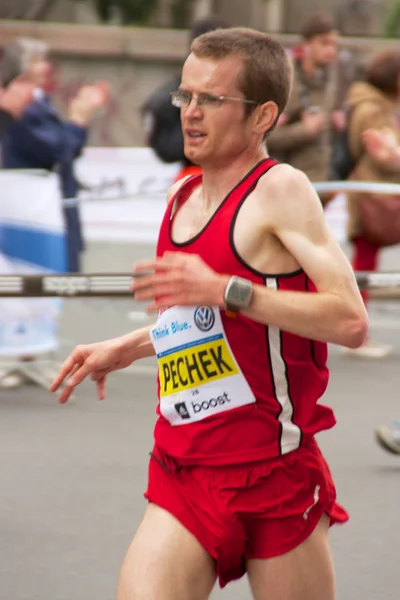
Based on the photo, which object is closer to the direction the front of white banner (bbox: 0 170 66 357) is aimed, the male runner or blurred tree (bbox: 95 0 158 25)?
the male runner

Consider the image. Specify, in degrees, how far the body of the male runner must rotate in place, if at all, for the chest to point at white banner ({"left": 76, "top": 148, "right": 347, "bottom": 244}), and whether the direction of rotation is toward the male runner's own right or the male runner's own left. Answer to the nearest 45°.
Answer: approximately 135° to the male runner's own right

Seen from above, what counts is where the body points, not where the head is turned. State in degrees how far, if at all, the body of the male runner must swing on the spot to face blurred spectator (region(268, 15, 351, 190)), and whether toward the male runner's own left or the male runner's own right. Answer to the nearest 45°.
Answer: approximately 135° to the male runner's own right

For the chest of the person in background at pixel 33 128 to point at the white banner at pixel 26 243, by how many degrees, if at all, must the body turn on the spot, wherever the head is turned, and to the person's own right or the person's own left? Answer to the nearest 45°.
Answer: approximately 90° to the person's own right

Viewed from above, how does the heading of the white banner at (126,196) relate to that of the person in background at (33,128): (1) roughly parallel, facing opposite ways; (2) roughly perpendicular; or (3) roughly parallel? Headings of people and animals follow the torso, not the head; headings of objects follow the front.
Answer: roughly perpendicular

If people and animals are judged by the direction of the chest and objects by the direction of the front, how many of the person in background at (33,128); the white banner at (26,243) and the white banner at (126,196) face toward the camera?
2

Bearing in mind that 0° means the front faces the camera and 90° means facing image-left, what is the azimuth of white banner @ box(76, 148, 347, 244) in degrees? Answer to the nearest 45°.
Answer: approximately 0°

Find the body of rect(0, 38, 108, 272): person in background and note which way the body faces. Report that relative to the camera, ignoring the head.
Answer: to the viewer's right
